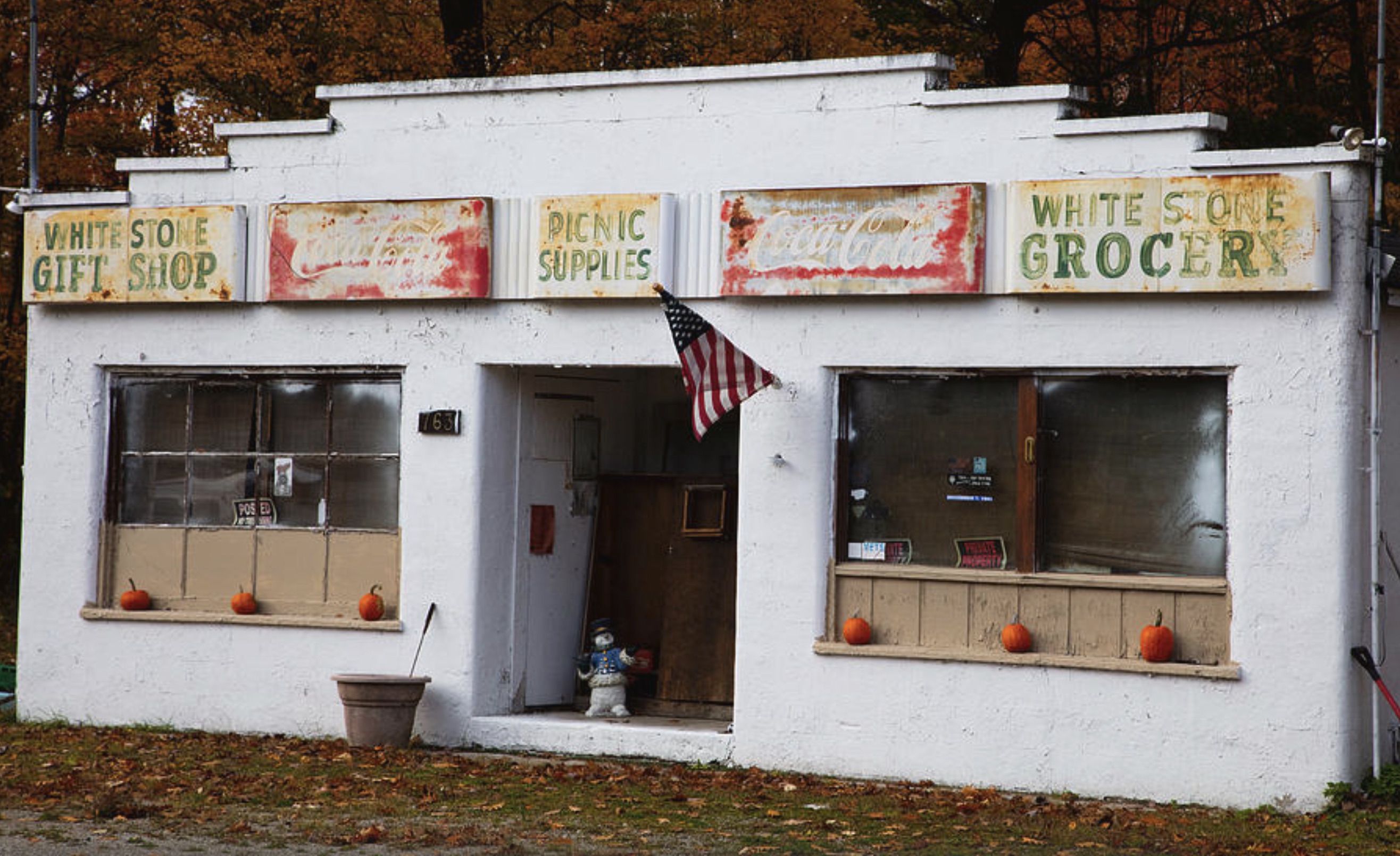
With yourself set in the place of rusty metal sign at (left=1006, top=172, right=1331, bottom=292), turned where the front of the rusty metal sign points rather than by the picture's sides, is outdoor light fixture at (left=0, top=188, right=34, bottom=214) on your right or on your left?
on your right

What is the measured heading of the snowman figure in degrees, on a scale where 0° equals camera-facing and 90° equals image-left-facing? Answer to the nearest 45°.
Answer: approximately 0°

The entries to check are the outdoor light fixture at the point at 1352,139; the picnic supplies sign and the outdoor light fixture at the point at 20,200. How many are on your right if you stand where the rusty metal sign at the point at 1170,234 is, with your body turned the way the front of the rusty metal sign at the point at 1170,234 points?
2

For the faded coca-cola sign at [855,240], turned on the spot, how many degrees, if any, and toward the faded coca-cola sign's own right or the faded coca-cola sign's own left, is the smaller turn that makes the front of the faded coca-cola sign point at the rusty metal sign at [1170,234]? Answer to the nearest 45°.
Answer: approximately 90° to the faded coca-cola sign's own left
